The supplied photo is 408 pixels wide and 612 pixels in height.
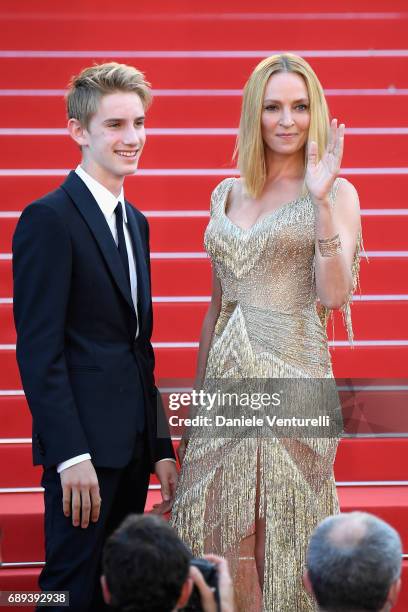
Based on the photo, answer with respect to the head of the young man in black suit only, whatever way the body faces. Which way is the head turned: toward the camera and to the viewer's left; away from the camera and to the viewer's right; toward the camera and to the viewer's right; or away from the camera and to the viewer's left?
toward the camera and to the viewer's right

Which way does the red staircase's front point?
toward the camera

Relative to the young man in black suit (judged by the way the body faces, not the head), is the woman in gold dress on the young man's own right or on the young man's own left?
on the young man's own left
